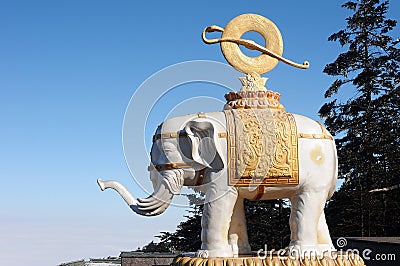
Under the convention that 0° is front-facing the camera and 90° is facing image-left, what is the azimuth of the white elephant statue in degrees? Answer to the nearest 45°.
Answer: approximately 90°

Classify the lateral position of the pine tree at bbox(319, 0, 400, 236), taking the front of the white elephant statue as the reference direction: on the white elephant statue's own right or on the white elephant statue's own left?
on the white elephant statue's own right

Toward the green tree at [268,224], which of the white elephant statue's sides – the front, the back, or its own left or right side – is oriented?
right
